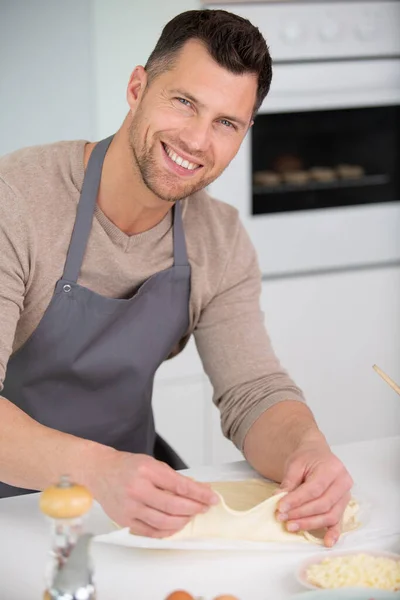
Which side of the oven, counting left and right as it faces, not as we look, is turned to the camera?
front

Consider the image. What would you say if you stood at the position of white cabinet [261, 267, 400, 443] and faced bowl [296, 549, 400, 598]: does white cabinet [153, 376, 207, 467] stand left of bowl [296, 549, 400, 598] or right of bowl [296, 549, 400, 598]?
right

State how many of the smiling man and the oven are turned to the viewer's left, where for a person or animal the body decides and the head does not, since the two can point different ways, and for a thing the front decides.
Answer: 0

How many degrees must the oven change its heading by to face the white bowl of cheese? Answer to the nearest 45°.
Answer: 0° — it already faces it

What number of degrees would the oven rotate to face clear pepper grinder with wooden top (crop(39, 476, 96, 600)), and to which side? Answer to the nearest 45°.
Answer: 0° — it already faces it

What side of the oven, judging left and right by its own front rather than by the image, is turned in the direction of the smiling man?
front

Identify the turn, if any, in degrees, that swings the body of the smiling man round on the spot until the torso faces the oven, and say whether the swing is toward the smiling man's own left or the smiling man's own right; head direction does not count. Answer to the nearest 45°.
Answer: approximately 135° to the smiling man's own left

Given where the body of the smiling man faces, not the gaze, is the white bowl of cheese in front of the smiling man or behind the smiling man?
in front

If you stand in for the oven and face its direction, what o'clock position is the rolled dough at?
The rolled dough is roughly at 12 o'clock from the oven.

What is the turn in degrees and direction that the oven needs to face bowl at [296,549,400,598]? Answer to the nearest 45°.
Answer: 0° — it already faces it

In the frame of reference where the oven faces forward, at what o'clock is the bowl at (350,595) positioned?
The bowl is roughly at 12 o'clock from the oven.
